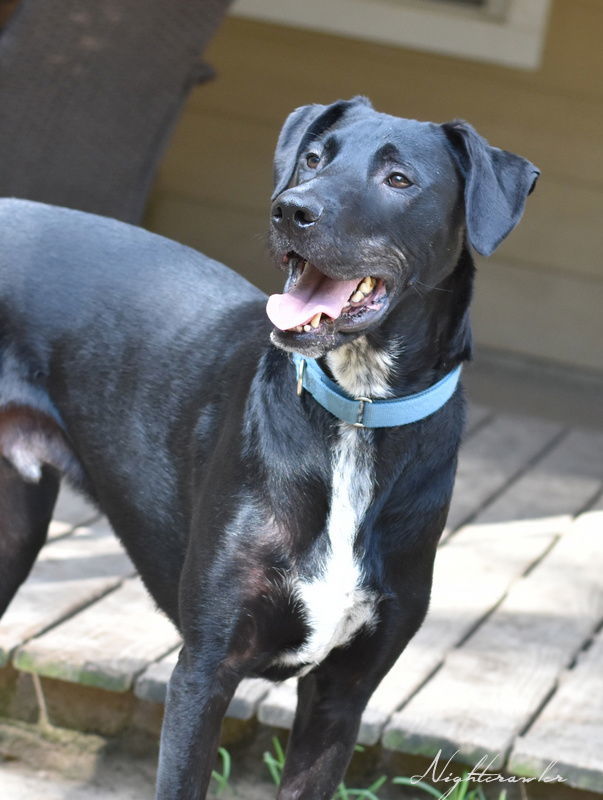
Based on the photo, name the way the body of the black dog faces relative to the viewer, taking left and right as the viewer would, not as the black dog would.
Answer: facing the viewer and to the right of the viewer
